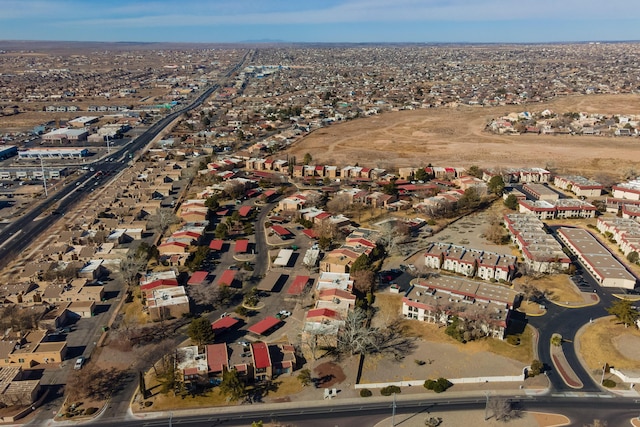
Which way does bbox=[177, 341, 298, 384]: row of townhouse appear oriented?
toward the camera

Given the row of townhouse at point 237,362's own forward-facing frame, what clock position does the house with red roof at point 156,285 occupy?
The house with red roof is roughly at 5 o'clock from the row of townhouse.

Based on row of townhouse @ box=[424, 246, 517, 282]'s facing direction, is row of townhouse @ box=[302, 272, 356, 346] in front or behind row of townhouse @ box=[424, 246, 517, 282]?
in front

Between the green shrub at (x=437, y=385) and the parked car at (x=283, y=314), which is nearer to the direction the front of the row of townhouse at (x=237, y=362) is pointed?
the green shrub

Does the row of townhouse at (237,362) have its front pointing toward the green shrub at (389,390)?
no

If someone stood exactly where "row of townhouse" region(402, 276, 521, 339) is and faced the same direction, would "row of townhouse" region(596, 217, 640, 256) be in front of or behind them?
behind

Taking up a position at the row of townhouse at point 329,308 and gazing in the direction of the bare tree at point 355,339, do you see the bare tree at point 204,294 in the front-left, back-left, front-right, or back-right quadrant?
back-right

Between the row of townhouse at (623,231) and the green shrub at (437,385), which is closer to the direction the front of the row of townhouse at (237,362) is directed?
the green shrub

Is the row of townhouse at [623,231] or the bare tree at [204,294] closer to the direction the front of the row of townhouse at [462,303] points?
the bare tree

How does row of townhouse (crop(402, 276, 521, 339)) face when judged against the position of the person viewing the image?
facing the viewer

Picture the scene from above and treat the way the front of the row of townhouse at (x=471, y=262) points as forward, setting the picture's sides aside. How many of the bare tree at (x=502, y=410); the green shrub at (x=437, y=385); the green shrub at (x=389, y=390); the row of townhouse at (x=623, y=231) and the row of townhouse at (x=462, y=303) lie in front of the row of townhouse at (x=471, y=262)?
4

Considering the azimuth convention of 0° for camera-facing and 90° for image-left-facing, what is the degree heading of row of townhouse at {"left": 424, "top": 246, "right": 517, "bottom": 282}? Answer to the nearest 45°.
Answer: approximately 0°

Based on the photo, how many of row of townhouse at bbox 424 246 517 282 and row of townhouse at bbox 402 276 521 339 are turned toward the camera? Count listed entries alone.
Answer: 2

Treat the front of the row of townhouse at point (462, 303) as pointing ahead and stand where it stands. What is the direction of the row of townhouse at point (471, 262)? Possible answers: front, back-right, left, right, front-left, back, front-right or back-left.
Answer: back

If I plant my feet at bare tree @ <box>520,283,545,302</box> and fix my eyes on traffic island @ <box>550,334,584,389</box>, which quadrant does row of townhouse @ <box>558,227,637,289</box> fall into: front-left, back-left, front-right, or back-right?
back-left

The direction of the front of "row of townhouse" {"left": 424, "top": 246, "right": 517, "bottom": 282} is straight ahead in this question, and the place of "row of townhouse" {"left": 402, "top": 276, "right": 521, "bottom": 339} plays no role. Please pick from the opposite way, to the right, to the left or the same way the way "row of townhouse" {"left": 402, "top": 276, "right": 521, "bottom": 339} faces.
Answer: the same way
